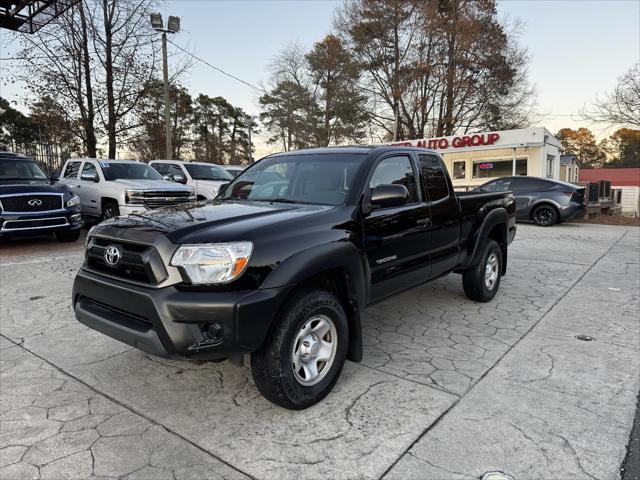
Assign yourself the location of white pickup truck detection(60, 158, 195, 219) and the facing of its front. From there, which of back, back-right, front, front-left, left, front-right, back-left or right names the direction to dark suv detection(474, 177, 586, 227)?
front-left

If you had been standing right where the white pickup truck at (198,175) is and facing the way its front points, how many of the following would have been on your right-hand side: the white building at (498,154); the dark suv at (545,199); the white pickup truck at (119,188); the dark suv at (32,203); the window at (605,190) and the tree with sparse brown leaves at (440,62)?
2

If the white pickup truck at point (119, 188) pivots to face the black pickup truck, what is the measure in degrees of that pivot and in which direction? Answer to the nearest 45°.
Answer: approximately 45° to its right

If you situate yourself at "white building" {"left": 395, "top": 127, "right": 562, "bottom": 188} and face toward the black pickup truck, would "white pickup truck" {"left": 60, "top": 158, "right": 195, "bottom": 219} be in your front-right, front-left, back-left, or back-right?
front-right

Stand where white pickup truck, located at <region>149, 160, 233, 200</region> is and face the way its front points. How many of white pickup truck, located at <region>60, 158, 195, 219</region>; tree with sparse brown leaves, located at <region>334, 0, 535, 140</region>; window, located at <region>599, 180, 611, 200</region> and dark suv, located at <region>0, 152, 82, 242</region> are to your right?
2

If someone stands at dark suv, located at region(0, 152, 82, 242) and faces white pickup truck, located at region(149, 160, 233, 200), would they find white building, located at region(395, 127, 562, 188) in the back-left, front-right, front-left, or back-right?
front-right

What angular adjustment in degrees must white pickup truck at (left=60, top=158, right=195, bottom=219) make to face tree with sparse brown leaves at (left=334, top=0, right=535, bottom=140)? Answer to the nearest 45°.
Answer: approximately 90° to its left

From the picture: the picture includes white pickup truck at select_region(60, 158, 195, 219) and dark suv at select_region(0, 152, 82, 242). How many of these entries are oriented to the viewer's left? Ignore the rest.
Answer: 0

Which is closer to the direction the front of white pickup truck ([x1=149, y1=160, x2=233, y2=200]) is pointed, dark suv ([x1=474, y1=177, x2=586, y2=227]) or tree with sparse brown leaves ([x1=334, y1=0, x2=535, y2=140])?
the dark suv

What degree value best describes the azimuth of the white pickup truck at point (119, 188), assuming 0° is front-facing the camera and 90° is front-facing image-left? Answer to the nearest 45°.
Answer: approximately 315°

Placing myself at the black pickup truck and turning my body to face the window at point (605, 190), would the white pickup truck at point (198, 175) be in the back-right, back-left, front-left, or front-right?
front-left

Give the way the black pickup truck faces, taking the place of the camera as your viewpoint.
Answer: facing the viewer and to the left of the viewer

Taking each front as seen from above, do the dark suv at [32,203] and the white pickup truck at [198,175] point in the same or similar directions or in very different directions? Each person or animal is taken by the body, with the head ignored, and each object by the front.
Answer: same or similar directions

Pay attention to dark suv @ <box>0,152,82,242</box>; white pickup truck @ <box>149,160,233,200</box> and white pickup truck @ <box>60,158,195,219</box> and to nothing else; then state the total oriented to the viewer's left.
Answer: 0

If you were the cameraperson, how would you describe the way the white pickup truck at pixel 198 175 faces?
facing the viewer and to the right of the viewer
